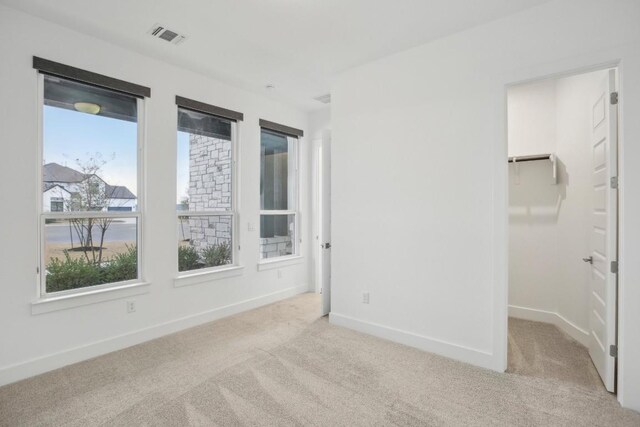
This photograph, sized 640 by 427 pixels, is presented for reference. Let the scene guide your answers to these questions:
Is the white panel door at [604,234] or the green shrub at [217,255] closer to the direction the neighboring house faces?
the white panel door

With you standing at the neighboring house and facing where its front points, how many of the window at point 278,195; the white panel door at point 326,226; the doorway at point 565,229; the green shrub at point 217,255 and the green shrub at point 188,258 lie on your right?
0

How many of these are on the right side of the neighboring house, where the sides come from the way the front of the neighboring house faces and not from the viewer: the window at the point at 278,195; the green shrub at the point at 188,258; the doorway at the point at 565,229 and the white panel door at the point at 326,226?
0

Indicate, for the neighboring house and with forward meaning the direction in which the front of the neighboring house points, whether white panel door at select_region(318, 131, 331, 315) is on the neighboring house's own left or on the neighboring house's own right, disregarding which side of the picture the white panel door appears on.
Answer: on the neighboring house's own left
